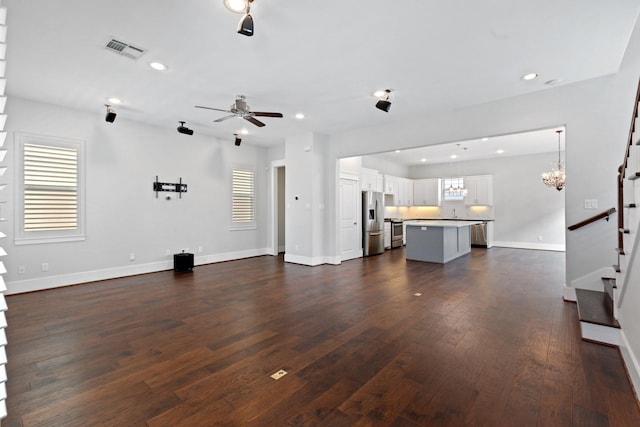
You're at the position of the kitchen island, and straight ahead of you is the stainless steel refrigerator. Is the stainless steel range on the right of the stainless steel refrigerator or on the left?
right

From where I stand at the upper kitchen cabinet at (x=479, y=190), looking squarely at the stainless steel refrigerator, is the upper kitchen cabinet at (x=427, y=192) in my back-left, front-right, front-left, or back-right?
front-right

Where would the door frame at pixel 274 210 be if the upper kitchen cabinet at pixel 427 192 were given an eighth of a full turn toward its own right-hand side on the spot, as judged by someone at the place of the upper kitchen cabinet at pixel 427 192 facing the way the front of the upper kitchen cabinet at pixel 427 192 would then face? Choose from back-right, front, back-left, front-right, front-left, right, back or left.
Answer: front

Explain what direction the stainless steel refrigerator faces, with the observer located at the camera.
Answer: facing the viewer and to the right of the viewer

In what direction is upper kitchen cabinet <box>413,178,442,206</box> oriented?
toward the camera

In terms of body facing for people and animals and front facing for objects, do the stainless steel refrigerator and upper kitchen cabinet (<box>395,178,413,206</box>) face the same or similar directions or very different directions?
same or similar directions

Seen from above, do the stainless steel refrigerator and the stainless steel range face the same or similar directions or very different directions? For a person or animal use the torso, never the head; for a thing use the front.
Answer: same or similar directions

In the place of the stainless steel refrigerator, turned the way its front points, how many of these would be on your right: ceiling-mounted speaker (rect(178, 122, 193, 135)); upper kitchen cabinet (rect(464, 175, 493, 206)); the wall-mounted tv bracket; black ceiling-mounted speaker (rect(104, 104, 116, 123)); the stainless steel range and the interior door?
4

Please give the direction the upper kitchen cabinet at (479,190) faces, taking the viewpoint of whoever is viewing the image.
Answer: facing the viewer

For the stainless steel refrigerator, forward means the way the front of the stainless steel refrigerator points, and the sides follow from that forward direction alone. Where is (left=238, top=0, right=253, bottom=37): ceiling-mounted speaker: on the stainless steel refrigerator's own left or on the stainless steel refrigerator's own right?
on the stainless steel refrigerator's own right

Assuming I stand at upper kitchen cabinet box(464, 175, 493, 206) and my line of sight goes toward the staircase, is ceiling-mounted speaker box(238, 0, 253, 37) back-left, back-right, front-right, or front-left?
front-right

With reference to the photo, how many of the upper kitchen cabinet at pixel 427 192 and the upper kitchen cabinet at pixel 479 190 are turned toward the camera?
2
